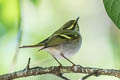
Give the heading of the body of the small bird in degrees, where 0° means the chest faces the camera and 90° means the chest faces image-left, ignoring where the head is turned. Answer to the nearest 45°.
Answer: approximately 270°
